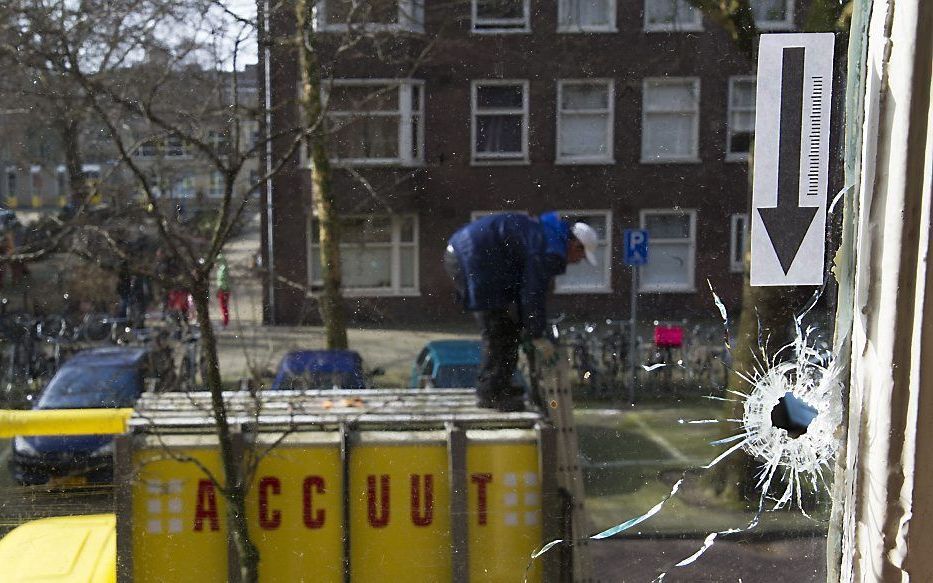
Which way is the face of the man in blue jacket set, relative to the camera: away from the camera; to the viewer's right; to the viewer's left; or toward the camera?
to the viewer's right

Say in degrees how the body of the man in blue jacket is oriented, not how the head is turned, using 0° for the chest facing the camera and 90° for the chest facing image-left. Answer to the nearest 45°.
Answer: approximately 270°

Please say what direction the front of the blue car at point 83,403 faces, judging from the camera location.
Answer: facing the viewer and to the left of the viewer

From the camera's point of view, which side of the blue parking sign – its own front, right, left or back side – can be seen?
front

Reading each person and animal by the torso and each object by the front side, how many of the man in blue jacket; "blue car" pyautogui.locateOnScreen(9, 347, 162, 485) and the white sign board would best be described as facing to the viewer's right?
1

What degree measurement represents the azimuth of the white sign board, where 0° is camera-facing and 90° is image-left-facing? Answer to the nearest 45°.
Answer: approximately 0°

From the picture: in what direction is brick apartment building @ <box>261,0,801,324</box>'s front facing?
toward the camera

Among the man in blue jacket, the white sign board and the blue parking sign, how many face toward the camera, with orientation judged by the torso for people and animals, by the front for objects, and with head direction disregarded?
2
